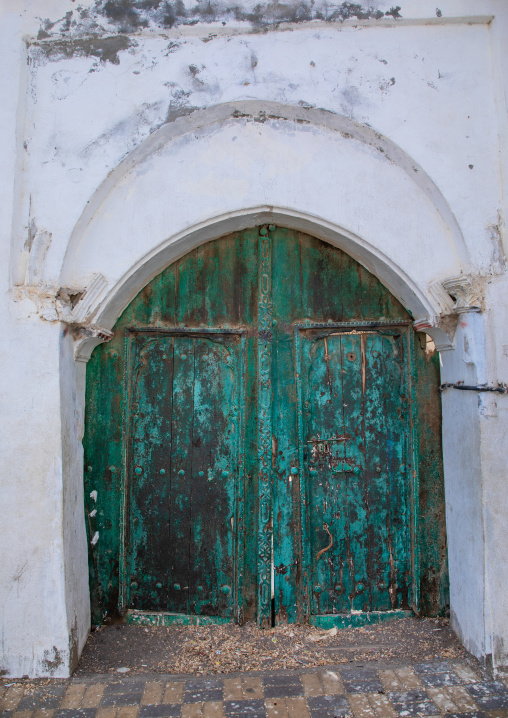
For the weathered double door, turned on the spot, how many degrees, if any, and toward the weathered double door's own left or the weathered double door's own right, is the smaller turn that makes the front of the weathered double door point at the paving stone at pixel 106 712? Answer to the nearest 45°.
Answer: approximately 45° to the weathered double door's own right

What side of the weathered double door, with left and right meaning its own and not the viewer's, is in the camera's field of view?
front

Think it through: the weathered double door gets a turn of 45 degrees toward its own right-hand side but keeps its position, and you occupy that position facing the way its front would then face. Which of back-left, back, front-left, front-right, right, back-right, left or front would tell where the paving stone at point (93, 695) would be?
front
